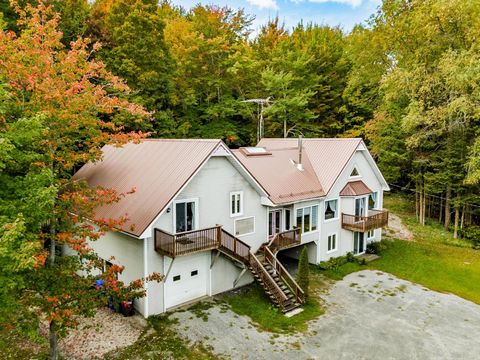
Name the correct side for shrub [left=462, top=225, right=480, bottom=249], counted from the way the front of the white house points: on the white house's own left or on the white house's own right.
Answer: on the white house's own left

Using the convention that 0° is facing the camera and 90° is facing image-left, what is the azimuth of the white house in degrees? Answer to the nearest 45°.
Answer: approximately 315°

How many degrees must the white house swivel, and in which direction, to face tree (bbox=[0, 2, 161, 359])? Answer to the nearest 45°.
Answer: approximately 90° to its right
